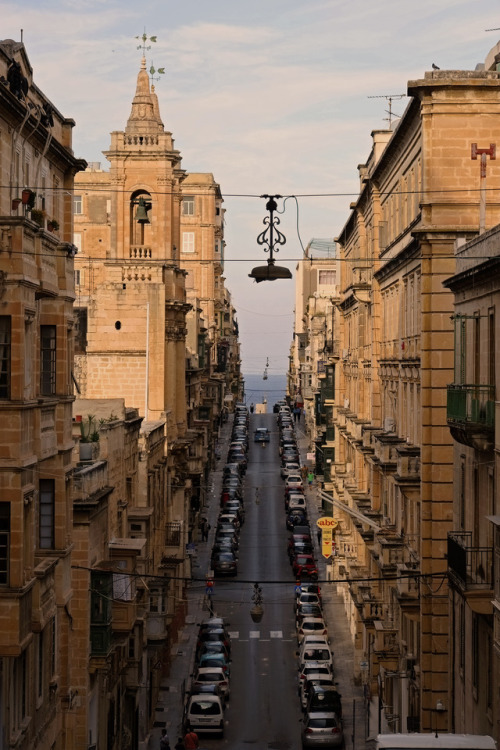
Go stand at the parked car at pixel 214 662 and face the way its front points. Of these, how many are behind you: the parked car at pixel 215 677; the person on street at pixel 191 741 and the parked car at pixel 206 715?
3

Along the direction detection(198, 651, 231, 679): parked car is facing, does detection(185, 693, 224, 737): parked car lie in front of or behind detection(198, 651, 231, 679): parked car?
behind

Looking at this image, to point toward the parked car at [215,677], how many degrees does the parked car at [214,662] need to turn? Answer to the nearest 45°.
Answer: approximately 180°

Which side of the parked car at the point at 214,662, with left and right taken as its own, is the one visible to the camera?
back

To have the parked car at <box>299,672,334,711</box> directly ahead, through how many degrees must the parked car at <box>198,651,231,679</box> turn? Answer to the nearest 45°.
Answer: approximately 135° to its right

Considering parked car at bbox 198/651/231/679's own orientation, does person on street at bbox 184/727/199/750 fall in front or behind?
behind

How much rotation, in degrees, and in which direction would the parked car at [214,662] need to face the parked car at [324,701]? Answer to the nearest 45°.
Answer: approximately 135° to its right
